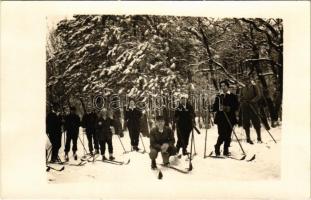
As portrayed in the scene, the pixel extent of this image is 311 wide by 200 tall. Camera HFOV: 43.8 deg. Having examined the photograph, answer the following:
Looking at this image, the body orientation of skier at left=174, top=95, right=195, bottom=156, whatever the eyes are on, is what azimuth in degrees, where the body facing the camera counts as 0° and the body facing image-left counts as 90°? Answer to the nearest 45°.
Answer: approximately 0°
